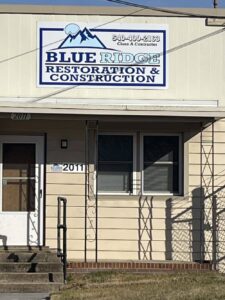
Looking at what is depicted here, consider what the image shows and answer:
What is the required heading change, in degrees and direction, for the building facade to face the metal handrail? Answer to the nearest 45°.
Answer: approximately 45° to its right

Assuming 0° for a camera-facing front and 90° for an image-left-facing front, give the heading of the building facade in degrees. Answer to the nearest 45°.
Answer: approximately 0°
